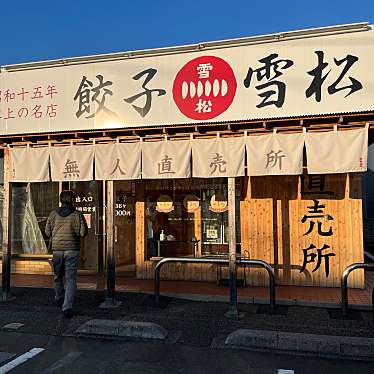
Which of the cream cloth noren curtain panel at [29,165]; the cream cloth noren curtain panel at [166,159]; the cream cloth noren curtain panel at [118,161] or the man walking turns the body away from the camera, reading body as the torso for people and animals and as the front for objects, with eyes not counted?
the man walking

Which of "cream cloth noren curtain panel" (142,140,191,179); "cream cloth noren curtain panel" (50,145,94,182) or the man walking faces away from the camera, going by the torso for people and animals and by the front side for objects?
the man walking

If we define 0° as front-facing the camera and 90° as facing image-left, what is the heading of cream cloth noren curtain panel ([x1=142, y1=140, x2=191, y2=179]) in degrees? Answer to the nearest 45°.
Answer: approximately 0°

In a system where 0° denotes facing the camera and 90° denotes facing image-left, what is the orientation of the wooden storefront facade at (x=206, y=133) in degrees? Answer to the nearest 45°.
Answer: approximately 0°

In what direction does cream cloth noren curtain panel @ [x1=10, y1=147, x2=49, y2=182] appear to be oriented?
toward the camera

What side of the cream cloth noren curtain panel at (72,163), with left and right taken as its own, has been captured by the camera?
front

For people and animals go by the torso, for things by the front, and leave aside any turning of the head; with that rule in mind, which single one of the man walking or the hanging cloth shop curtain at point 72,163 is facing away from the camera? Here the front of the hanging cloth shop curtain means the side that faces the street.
the man walking

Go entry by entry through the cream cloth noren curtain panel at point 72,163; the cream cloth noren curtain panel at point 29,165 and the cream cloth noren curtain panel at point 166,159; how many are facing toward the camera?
3

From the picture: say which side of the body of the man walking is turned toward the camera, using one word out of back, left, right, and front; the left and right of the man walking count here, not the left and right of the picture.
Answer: back

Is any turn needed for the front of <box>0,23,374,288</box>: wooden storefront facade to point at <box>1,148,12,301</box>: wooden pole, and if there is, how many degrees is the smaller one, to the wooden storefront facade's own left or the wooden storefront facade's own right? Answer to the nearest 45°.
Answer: approximately 90° to the wooden storefront facade's own right

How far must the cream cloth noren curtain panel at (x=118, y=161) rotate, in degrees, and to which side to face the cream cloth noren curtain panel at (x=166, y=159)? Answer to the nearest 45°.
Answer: approximately 45° to its left
